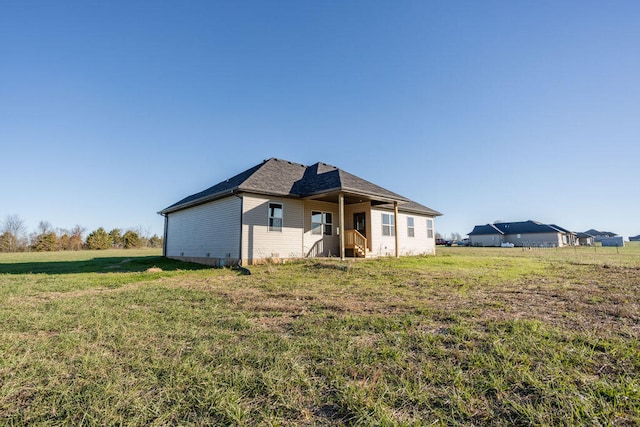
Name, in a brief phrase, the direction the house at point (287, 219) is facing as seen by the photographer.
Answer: facing the viewer and to the right of the viewer

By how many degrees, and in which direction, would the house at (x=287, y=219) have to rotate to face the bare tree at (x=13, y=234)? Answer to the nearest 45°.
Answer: approximately 180°
